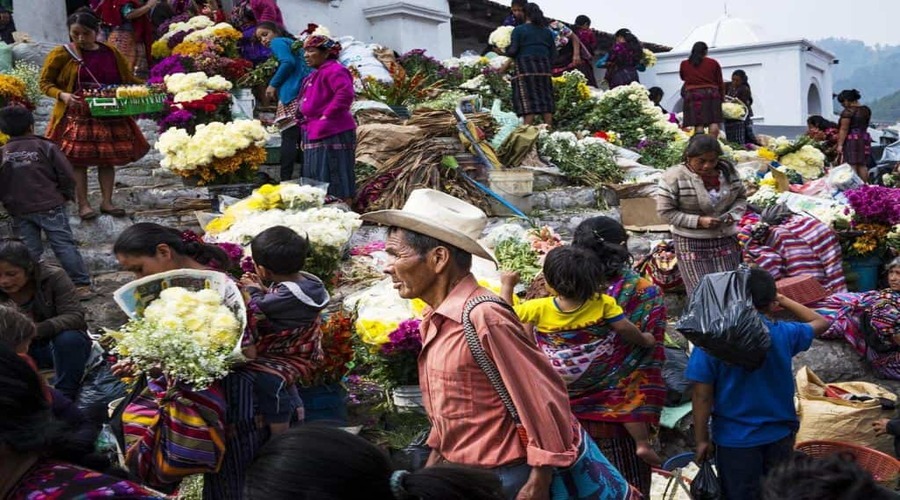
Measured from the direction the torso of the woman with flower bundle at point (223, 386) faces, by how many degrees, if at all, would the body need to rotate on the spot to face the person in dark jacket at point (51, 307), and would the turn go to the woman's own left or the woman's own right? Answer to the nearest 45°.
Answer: approximately 45° to the woman's own right

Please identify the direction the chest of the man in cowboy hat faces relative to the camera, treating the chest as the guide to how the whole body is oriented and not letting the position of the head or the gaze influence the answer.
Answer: to the viewer's left

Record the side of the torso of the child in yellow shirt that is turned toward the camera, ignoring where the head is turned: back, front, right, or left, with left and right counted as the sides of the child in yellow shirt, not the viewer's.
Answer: back

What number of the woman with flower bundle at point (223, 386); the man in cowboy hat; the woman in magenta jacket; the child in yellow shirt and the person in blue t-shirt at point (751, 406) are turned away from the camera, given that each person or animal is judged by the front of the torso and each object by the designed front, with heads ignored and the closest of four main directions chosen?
2

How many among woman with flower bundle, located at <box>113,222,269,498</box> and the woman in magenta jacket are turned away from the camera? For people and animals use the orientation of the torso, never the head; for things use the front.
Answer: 0

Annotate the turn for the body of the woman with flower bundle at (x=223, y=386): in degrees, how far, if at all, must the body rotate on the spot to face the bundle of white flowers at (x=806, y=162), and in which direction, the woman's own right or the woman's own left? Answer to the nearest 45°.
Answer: approximately 135° to the woman's own right

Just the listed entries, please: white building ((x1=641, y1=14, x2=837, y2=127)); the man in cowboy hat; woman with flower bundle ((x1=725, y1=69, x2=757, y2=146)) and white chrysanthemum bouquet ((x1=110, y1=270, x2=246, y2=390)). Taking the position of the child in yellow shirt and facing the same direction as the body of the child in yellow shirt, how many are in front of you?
2

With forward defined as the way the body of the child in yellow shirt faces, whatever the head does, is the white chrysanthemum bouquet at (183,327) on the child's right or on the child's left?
on the child's left

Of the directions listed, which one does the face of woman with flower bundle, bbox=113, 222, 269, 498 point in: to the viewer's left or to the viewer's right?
to the viewer's left

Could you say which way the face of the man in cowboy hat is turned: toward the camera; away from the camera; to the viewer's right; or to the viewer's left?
to the viewer's left
